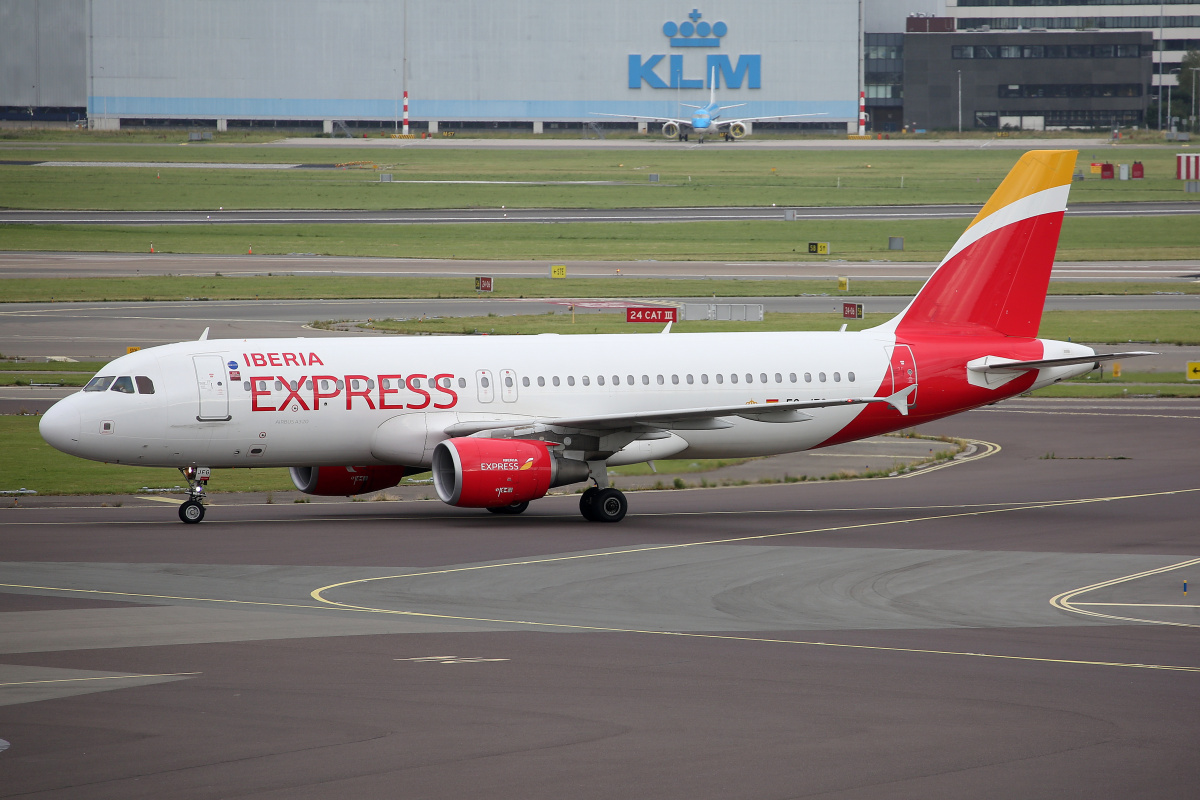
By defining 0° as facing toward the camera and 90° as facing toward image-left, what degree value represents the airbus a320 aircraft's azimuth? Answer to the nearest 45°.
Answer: approximately 45°
